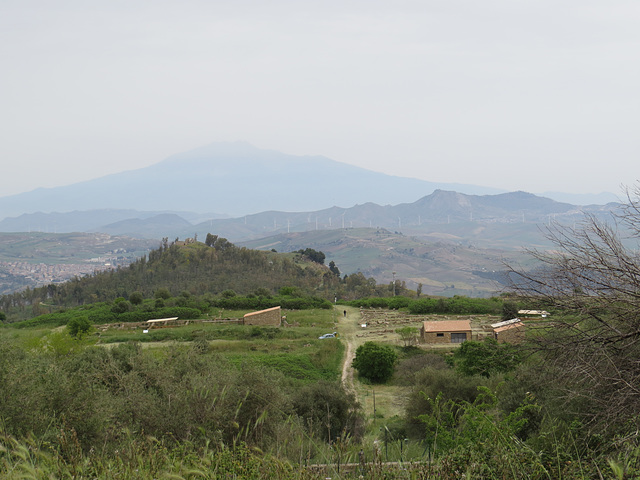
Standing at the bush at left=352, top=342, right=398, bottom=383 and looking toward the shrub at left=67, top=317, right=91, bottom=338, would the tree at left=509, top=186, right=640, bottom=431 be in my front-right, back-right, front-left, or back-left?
back-left

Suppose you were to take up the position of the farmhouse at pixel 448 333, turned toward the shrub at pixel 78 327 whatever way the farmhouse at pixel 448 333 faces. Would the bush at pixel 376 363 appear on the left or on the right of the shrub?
left

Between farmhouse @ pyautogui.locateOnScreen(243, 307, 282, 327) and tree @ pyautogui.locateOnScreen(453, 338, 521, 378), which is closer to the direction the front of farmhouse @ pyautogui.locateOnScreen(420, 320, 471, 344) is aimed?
the tree

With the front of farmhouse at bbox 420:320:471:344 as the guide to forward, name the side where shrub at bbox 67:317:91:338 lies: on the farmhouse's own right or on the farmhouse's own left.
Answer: on the farmhouse's own right

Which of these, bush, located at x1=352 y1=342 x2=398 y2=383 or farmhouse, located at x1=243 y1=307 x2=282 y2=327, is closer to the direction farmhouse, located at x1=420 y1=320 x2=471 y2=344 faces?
the bush

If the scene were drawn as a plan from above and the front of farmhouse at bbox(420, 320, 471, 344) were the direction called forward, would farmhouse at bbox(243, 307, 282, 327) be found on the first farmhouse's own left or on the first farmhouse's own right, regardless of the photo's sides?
on the first farmhouse's own right

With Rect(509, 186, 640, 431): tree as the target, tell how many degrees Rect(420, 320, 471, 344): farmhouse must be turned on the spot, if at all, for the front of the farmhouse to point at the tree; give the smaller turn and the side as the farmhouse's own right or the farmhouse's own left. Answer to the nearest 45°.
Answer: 0° — it already faces it

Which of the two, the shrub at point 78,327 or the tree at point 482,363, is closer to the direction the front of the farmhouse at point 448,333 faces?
the tree

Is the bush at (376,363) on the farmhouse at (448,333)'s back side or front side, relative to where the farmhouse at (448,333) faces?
on the front side

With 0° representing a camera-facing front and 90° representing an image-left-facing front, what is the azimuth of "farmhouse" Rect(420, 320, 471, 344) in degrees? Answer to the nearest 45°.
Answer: approximately 0°

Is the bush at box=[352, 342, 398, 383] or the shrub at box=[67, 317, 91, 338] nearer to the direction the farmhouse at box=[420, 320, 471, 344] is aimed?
the bush

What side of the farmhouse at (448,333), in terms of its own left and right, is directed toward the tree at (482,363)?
front
